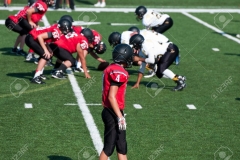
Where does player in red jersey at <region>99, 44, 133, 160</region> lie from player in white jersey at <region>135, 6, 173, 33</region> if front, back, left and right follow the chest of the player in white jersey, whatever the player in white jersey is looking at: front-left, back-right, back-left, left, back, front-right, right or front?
left

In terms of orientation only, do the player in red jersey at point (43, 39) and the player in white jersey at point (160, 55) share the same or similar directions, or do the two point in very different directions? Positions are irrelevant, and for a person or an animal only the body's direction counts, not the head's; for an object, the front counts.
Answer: very different directions

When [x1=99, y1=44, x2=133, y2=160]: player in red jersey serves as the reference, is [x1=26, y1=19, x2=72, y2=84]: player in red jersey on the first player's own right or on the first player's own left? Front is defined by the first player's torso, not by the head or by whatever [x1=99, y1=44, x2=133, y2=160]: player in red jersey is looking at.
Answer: on the first player's own left

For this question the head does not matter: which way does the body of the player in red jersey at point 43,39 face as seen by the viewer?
to the viewer's right

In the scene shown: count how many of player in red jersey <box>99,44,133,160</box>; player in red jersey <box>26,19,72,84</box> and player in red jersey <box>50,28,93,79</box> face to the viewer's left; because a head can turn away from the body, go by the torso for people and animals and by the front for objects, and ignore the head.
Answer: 0

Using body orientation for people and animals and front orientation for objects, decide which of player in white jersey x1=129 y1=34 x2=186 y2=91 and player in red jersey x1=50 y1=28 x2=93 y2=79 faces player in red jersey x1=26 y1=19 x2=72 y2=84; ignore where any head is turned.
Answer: the player in white jersey

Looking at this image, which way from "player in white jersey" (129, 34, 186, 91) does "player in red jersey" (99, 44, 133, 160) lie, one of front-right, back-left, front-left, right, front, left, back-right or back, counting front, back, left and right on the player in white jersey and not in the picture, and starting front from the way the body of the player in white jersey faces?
left

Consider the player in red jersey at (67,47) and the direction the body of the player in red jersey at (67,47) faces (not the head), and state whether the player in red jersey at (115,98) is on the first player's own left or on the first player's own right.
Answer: on the first player's own right

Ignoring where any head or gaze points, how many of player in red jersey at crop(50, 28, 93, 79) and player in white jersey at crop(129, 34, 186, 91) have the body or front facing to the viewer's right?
1

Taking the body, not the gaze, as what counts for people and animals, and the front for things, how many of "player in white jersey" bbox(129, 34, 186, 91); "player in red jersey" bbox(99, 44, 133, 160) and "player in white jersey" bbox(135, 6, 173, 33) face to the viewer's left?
2

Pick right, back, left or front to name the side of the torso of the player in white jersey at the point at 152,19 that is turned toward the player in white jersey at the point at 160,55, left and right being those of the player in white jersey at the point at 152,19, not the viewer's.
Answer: left

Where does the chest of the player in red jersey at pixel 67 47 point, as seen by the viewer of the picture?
to the viewer's right

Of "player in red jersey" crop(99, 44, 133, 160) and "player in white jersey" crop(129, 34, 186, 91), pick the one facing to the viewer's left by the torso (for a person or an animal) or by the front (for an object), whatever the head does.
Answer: the player in white jersey
